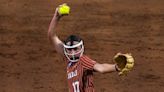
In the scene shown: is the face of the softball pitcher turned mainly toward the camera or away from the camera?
toward the camera

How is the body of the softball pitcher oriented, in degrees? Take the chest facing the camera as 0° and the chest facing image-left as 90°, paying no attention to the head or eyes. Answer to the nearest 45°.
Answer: approximately 45°
